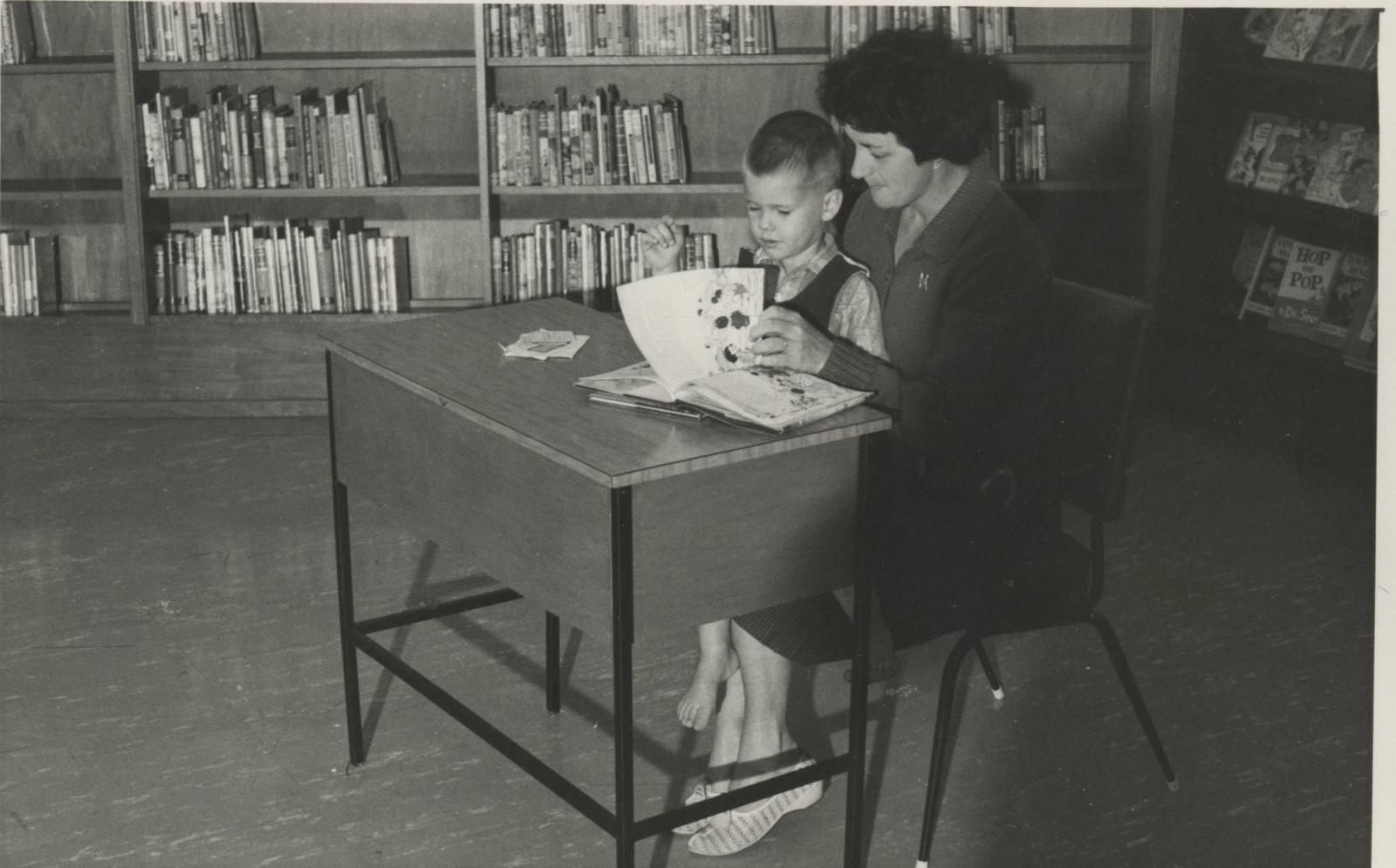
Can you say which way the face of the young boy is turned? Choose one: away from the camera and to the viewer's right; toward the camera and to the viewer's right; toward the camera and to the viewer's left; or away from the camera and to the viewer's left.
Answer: toward the camera and to the viewer's left

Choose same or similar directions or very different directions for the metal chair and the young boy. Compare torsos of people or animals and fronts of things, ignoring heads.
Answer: same or similar directions

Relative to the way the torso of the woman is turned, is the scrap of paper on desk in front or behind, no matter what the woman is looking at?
in front

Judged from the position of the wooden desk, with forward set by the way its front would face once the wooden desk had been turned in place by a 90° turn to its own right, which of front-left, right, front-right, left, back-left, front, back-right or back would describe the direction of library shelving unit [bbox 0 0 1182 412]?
back-left

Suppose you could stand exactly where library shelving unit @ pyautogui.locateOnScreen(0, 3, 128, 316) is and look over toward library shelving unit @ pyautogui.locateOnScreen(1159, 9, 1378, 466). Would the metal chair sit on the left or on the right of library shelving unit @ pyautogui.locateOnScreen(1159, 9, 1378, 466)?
right

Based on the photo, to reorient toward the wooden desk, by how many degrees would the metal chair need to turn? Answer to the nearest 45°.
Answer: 0° — it already faces it

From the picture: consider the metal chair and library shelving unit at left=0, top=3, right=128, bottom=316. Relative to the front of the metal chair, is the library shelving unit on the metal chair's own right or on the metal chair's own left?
on the metal chair's own right

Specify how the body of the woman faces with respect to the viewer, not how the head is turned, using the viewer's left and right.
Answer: facing the viewer and to the left of the viewer

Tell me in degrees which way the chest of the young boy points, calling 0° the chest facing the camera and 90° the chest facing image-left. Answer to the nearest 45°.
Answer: approximately 45°

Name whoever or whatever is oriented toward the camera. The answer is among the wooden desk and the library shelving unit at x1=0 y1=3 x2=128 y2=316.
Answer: the library shelving unit

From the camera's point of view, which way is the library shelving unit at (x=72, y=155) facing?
toward the camera

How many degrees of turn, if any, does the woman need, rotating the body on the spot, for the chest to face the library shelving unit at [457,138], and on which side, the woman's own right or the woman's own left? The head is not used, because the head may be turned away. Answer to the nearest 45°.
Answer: approximately 90° to the woman's own right

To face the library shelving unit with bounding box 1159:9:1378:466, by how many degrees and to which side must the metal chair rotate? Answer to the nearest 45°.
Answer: approximately 135° to its right

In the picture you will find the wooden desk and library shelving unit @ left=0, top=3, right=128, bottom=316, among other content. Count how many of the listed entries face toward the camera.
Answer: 1

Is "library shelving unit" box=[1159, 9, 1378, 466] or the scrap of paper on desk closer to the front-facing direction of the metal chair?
the scrap of paper on desk
